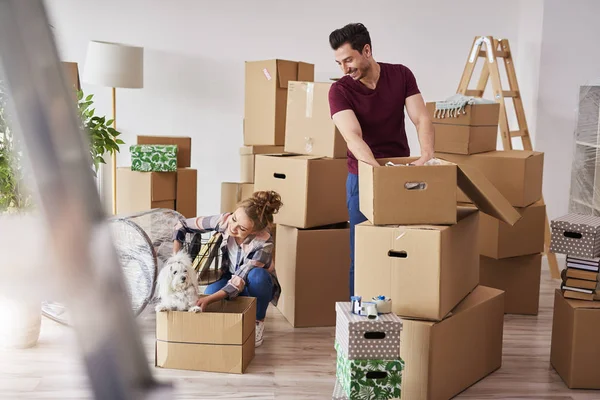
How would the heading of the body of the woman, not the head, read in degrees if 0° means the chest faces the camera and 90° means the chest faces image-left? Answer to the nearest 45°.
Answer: approximately 45°

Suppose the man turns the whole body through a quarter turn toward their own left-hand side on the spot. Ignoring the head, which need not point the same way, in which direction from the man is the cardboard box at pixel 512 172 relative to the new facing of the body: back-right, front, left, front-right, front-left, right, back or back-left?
front-left

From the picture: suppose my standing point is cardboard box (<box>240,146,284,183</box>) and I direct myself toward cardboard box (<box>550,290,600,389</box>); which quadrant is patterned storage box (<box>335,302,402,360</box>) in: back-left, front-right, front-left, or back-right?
front-right

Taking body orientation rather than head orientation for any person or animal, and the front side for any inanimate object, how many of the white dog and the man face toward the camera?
2

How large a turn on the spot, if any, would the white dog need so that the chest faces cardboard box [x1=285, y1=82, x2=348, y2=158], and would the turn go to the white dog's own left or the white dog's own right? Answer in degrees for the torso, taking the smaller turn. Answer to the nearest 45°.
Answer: approximately 135° to the white dog's own left

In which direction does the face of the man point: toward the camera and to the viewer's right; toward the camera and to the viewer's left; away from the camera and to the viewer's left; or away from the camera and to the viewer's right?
toward the camera and to the viewer's left

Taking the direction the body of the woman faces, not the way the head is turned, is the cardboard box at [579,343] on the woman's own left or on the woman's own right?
on the woman's own left

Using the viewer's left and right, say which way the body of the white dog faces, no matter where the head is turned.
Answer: facing the viewer

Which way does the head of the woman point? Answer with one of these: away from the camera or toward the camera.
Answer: toward the camera

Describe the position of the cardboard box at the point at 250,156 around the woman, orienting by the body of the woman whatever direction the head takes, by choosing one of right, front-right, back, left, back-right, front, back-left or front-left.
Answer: back-right

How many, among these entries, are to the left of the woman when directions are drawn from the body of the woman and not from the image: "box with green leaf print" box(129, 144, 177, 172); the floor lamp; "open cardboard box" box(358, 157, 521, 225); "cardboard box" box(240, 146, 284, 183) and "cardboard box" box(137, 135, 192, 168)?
1

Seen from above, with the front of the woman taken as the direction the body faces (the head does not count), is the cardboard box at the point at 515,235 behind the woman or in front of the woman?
behind

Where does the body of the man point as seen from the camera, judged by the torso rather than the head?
toward the camera
